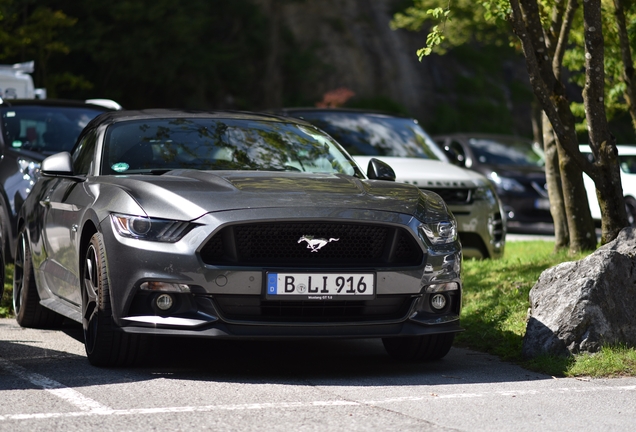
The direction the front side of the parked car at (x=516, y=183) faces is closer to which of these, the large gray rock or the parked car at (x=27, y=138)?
the large gray rock

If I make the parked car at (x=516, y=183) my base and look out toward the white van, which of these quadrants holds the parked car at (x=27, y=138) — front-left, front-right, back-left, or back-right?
front-left

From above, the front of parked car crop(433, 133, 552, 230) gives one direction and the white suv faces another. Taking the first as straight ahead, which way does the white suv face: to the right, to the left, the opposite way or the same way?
the same way

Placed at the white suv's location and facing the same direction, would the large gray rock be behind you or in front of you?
in front

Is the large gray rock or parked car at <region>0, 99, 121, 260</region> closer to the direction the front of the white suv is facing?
the large gray rock

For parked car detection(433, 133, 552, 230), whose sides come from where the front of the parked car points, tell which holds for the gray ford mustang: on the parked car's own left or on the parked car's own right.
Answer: on the parked car's own right

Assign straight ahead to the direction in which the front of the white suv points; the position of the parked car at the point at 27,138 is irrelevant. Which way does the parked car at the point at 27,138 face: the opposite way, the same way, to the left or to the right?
the same way

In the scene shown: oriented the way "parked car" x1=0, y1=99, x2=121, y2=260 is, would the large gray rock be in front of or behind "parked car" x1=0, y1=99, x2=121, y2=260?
in front

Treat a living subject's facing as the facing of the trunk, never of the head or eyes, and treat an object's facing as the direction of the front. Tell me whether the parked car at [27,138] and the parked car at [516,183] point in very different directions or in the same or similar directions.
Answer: same or similar directions

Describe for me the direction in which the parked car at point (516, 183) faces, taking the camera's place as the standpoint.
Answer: facing the viewer and to the right of the viewer

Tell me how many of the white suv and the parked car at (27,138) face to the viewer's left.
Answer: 0

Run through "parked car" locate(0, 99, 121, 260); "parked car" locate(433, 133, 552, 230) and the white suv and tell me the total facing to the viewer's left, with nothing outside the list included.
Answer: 0

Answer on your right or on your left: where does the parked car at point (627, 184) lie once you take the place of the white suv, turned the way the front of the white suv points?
on your left

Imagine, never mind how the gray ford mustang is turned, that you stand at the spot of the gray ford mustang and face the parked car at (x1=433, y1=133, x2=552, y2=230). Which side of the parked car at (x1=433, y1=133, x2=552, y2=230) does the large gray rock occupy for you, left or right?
right

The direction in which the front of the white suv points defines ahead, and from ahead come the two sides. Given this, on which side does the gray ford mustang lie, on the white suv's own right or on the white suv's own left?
on the white suv's own right

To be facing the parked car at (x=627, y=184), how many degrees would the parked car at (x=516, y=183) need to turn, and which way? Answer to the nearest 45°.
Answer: approximately 45° to its left

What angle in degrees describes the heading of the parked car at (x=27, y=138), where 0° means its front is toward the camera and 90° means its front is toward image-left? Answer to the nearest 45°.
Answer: approximately 315°

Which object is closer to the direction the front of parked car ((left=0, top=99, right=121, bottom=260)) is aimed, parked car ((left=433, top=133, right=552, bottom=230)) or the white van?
the parked car

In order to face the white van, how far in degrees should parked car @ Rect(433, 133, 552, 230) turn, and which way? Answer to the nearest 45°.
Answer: approximately 135° to its right

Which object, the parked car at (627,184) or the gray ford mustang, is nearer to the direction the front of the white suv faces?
the gray ford mustang

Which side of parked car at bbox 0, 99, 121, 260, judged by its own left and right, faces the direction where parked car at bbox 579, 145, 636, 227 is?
left
